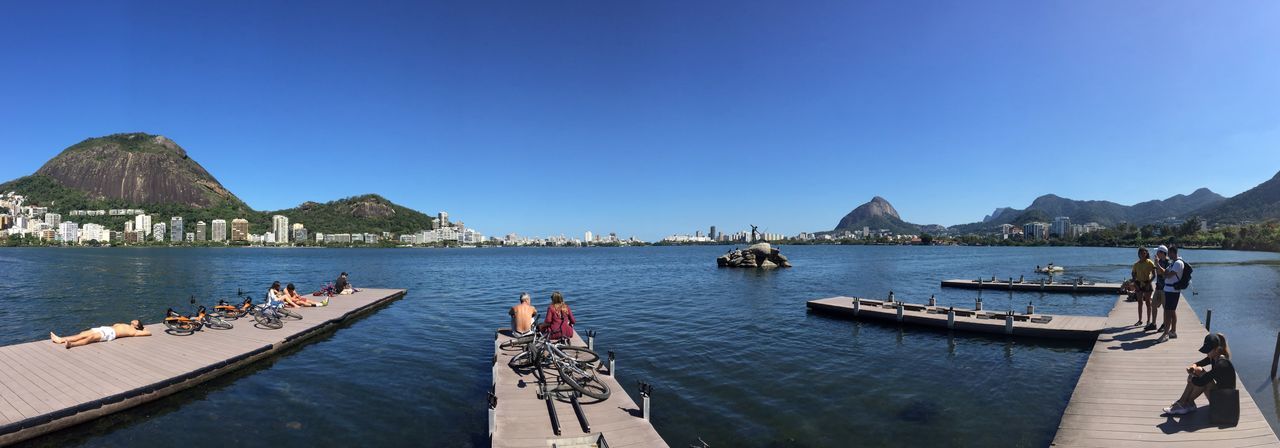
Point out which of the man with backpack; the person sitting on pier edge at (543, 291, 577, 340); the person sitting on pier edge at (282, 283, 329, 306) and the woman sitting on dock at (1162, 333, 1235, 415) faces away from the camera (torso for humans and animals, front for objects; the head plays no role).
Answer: the person sitting on pier edge at (543, 291, 577, 340)

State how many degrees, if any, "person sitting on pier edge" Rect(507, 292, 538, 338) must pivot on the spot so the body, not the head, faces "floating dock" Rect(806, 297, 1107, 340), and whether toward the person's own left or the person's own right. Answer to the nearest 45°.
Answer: approximately 90° to the person's own right

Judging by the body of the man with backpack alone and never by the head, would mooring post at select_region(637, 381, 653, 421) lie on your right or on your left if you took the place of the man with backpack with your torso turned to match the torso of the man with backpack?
on your left

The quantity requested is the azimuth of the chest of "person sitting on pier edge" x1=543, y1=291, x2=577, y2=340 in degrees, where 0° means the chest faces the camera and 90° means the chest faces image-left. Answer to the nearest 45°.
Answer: approximately 180°

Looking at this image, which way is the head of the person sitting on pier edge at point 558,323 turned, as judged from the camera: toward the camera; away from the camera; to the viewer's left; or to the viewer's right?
away from the camera

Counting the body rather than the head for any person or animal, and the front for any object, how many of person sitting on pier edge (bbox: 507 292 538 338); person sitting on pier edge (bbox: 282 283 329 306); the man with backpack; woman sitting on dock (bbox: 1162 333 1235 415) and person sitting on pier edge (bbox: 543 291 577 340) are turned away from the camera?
2

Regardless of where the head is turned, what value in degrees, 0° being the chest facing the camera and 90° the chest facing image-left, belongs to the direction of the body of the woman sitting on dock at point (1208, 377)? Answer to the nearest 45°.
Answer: approximately 90°

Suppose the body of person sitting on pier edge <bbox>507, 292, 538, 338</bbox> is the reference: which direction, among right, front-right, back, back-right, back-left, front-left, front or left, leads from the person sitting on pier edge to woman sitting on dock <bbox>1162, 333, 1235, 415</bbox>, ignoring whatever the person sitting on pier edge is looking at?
back-right

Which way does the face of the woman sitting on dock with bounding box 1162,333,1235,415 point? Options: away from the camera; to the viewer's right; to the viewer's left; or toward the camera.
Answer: to the viewer's left

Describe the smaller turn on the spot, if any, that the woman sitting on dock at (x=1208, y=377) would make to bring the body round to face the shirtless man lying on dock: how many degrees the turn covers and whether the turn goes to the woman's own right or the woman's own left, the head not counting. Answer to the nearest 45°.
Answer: approximately 45° to the woman's own left

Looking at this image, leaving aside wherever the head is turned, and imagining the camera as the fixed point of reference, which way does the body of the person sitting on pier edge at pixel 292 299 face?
to the viewer's right

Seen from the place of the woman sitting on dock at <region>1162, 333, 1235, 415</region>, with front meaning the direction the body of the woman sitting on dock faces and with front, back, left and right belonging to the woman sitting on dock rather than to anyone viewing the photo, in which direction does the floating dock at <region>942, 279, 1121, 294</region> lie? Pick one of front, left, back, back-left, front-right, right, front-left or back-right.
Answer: right

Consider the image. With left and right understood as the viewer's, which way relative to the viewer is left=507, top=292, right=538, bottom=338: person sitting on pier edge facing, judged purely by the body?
facing away from the viewer

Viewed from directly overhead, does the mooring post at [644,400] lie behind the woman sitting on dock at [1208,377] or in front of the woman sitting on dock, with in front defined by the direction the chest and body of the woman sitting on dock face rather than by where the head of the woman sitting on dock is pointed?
in front
